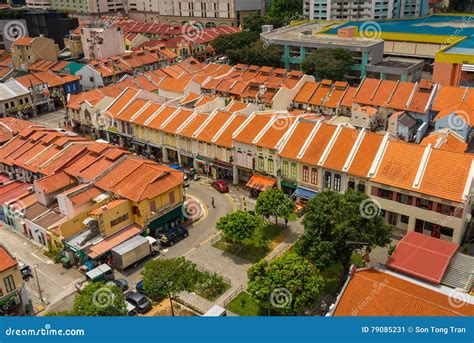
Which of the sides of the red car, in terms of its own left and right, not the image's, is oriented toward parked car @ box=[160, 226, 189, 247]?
right

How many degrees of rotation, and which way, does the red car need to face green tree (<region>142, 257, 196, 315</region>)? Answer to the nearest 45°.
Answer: approximately 45° to its right

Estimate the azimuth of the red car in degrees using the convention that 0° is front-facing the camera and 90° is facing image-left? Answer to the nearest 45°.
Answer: approximately 315°

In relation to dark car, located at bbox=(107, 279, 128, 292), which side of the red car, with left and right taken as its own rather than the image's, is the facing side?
right

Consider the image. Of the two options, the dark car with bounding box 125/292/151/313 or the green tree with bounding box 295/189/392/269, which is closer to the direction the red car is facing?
the green tree

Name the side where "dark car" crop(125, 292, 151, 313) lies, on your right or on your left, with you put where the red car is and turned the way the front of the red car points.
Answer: on your right

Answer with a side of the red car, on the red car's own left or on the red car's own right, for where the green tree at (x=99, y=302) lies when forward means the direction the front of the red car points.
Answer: on the red car's own right

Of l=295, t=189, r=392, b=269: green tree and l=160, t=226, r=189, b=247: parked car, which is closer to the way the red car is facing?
the green tree
